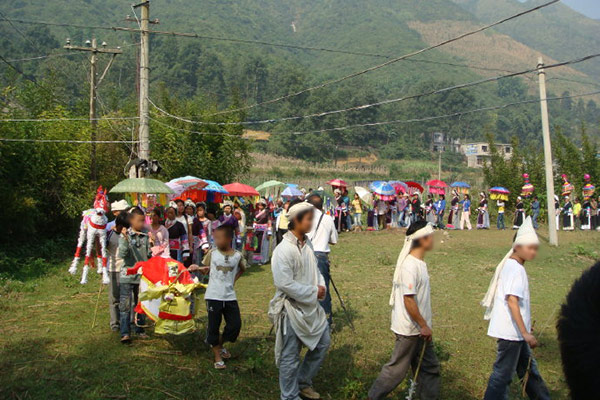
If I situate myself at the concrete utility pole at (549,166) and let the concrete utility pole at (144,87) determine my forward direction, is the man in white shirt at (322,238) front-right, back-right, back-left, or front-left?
front-left

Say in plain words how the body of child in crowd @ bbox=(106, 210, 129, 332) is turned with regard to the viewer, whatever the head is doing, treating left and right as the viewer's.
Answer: facing to the right of the viewer

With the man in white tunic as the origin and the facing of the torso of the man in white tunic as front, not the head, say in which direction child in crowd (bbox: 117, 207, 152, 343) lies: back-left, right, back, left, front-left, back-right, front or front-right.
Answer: back

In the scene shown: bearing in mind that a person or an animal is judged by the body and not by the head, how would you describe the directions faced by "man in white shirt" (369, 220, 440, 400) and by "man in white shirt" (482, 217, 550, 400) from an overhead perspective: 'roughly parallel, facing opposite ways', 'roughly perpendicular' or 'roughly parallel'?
roughly parallel

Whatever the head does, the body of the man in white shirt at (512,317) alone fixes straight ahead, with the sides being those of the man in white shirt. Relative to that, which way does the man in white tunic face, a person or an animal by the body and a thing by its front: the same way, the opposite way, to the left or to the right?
the same way

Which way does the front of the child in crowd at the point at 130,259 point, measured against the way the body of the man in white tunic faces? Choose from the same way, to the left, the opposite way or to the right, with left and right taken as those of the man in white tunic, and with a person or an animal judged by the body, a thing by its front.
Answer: the same way

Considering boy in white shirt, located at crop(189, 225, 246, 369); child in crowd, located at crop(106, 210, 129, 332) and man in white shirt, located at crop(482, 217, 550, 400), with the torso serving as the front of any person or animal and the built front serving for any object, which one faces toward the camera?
the boy in white shirt
